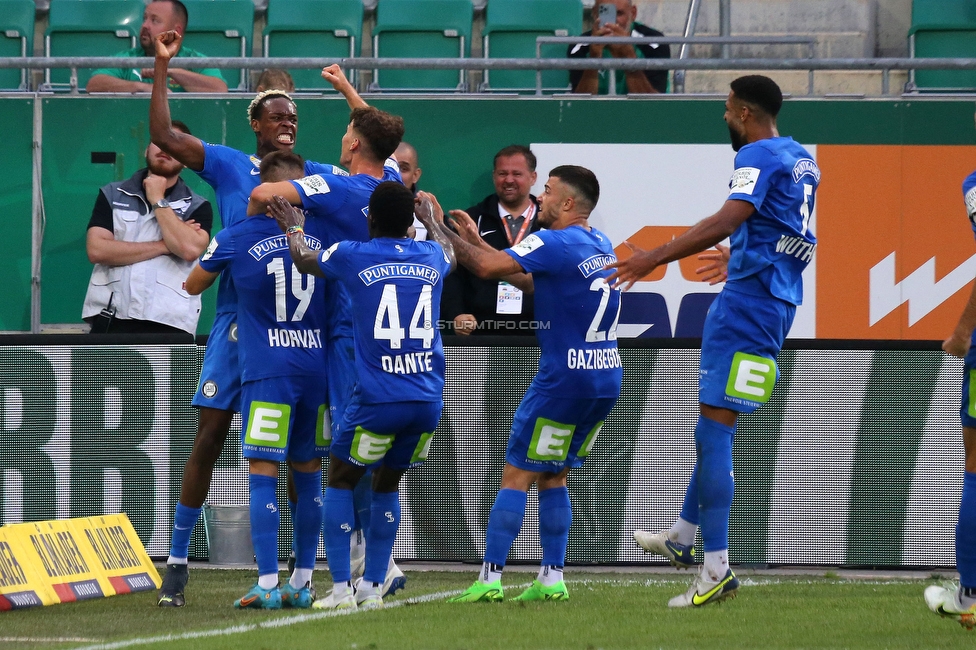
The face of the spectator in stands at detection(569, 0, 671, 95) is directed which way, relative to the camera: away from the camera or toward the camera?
toward the camera

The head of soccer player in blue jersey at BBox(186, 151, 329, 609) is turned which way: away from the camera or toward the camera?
away from the camera

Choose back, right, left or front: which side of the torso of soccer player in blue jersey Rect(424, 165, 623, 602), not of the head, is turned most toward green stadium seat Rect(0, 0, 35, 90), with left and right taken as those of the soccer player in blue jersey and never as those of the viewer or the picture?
front

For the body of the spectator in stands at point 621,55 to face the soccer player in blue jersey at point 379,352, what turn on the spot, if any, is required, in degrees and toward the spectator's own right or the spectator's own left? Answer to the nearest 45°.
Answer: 0° — they already face them

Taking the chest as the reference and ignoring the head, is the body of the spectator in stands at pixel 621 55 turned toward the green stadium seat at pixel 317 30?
no

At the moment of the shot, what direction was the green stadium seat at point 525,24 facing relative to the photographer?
facing the viewer

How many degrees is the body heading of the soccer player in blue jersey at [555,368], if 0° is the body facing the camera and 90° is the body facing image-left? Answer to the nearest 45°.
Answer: approximately 135°

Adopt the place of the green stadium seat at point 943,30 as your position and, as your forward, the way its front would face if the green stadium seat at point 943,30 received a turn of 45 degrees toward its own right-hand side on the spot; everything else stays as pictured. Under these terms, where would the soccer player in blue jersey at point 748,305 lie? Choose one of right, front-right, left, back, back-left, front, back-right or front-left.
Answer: front-left

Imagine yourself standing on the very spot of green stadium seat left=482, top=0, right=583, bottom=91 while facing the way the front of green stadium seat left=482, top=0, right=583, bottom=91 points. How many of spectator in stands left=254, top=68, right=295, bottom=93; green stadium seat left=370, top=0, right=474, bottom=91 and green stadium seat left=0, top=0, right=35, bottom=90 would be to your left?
0

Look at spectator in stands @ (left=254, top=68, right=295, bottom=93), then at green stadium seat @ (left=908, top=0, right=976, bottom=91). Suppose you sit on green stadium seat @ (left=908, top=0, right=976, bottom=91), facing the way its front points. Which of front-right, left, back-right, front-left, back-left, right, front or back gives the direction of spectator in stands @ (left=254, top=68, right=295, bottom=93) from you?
front-right

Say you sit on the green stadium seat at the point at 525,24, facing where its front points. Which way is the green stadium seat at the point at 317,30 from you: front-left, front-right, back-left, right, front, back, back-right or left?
right

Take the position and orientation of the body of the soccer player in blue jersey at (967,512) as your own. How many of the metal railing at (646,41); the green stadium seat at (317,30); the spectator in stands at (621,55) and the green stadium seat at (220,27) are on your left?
0

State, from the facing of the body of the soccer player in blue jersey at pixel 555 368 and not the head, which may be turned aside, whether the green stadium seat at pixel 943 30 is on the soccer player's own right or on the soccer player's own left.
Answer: on the soccer player's own right

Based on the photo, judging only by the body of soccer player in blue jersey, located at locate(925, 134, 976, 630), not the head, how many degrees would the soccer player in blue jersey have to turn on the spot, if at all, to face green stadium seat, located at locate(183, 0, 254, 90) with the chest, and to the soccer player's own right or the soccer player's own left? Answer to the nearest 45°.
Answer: approximately 45° to the soccer player's own right

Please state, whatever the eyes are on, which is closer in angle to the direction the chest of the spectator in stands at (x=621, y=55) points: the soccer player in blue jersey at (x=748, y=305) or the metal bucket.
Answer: the soccer player in blue jersey

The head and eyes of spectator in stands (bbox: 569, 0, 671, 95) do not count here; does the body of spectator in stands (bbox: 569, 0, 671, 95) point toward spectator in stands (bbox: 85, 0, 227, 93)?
no

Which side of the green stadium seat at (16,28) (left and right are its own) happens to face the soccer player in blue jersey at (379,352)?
front

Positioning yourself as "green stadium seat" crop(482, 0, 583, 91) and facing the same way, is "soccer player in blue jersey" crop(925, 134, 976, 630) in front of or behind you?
in front

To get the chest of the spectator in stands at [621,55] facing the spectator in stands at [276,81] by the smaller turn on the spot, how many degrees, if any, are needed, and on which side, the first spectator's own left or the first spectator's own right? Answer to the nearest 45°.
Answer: approximately 45° to the first spectator's own right

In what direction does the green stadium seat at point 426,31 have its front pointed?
toward the camera

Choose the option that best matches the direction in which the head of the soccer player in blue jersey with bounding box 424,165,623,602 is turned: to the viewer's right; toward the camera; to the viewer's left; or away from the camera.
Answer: to the viewer's left

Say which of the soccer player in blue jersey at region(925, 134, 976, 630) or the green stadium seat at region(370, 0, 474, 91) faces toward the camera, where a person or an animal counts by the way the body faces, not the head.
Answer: the green stadium seat
